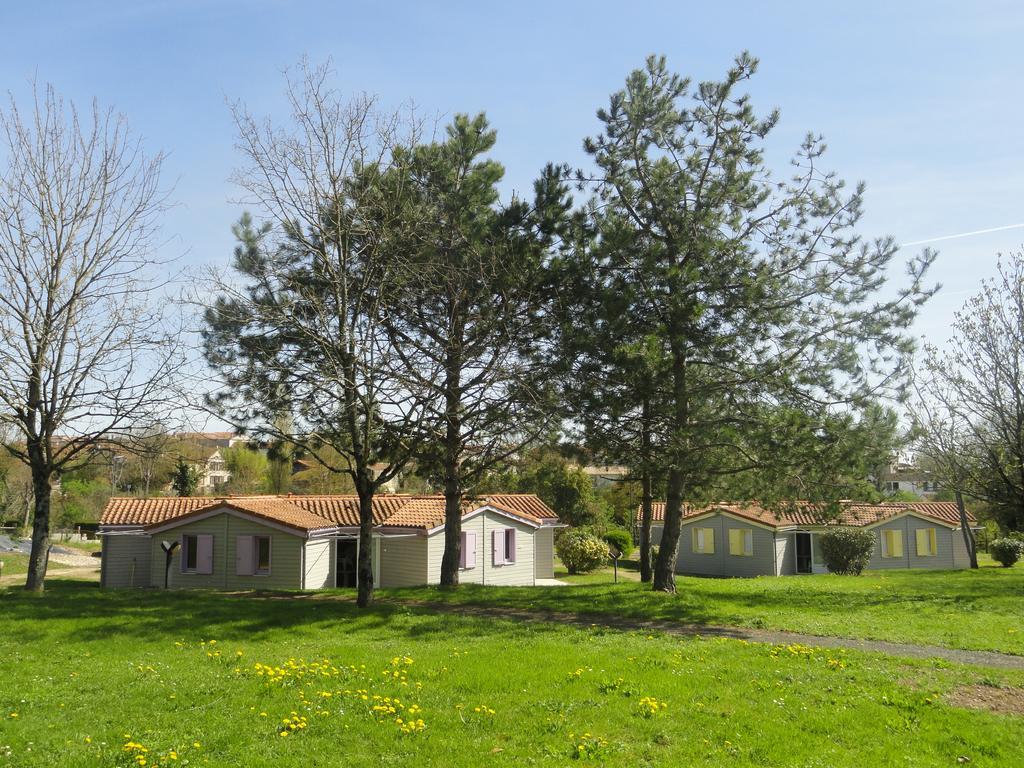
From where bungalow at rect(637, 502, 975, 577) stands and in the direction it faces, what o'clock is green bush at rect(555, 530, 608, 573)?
The green bush is roughly at 2 o'clock from the bungalow.

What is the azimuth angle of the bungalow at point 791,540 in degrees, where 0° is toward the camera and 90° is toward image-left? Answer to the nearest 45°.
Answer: approximately 0°

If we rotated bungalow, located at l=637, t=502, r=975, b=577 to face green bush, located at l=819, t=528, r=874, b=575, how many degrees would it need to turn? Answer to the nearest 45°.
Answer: approximately 45° to its left

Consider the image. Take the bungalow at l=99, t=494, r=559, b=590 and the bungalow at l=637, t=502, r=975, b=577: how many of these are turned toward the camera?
2

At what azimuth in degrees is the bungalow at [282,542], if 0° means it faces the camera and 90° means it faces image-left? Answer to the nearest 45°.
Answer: approximately 0°

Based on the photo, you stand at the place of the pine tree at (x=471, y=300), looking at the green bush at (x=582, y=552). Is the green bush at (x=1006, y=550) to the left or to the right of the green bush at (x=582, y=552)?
right
